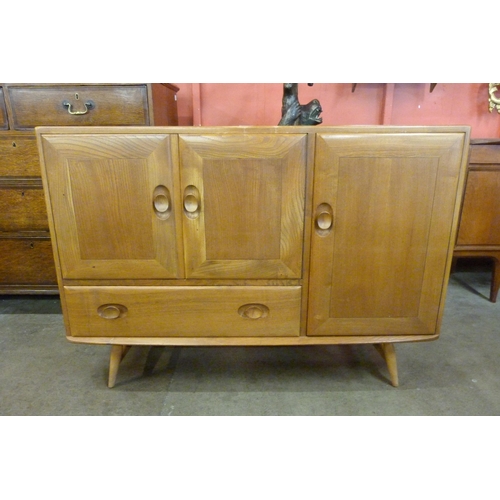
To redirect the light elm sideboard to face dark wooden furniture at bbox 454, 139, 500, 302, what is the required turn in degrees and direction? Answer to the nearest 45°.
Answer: approximately 135° to its left

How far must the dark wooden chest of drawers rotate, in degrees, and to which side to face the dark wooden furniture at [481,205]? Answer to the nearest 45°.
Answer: approximately 90° to its left

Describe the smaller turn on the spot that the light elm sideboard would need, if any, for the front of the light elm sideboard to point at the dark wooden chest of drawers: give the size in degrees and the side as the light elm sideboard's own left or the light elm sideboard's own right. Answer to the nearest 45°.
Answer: approximately 135° to the light elm sideboard's own right

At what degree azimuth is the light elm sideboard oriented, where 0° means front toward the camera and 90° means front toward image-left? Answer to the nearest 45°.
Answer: approximately 0°

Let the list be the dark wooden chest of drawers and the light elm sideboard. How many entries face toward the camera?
2

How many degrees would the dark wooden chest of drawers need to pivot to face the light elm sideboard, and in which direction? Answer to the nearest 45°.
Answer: approximately 45° to its left

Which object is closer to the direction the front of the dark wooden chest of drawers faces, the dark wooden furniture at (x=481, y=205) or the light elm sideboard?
the light elm sideboard
